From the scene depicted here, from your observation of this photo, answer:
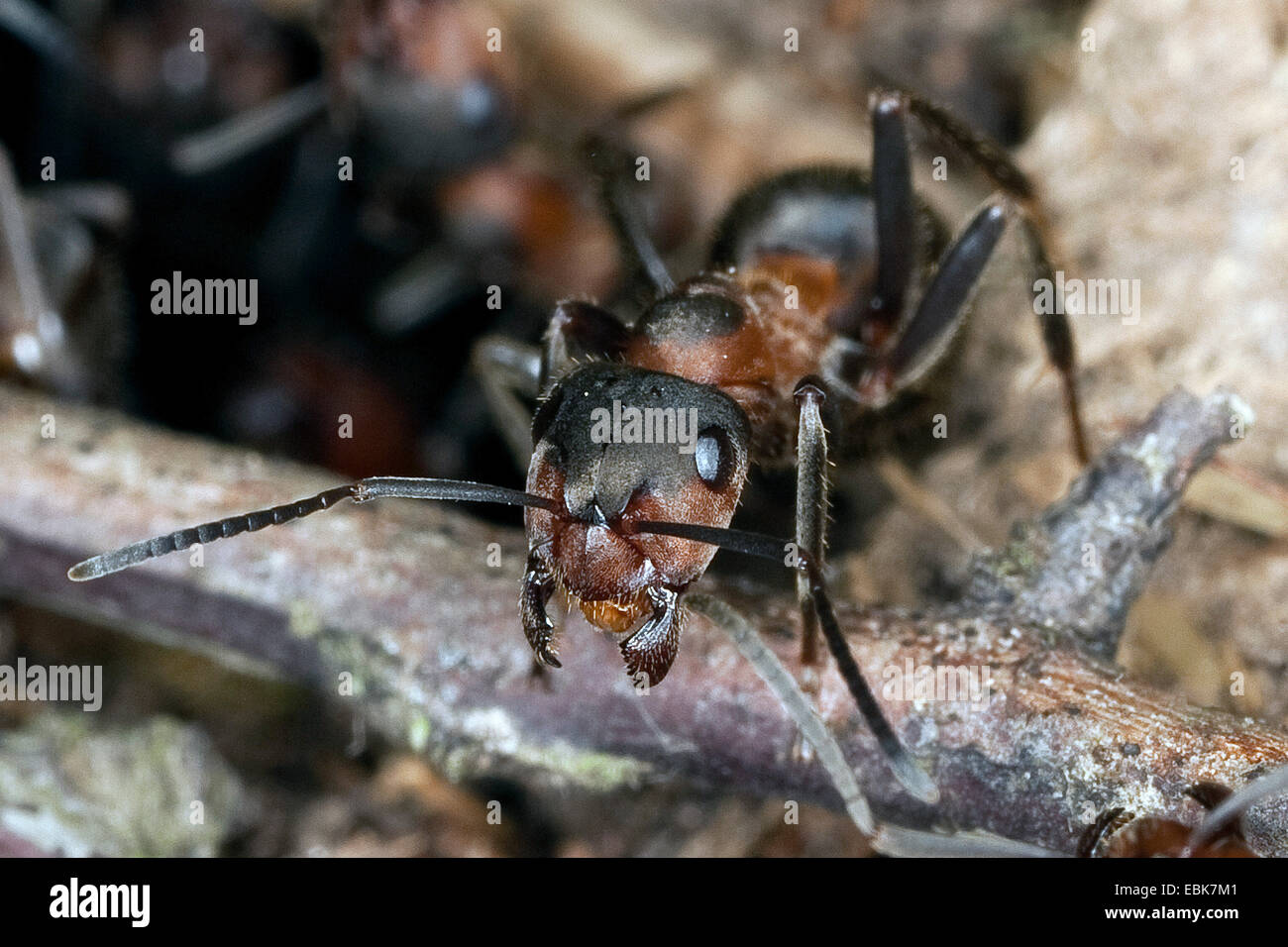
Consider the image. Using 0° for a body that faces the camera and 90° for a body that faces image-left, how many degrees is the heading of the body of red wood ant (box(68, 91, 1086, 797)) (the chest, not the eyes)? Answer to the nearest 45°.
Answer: approximately 45°

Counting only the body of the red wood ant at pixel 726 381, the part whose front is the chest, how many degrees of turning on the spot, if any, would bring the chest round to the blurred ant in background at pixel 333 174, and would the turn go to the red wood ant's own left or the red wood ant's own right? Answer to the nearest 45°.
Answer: approximately 90° to the red wood ant's own right
